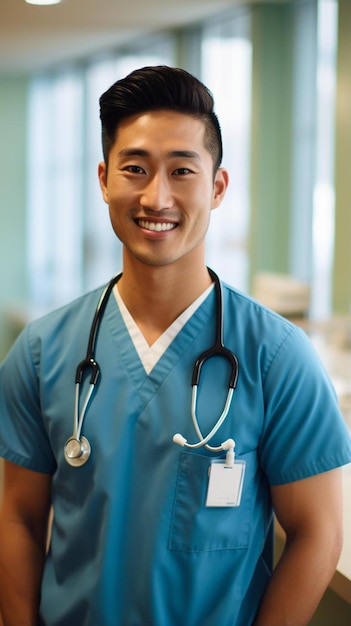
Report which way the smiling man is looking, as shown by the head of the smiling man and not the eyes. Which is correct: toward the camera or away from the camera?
toward the camera

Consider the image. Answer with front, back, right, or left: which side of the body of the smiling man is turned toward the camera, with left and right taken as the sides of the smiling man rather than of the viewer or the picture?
front
